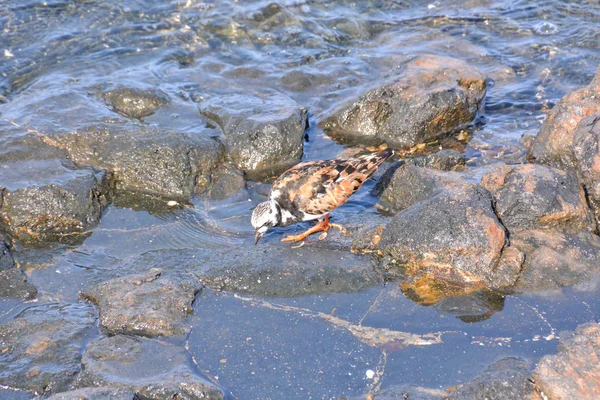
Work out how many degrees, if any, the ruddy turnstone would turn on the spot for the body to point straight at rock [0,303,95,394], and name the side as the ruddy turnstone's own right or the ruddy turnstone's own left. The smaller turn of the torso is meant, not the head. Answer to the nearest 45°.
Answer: approximately 45° to the ruddy turnstone's own left

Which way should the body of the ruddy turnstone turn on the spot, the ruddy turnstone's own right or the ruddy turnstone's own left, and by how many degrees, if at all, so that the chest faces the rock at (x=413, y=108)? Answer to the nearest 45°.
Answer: approximately 135° to the ruddy turnstone's own right

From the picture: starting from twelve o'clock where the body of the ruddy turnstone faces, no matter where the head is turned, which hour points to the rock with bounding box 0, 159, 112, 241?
The rock is roughly at 12 o'clock from the ruddy turnstone.

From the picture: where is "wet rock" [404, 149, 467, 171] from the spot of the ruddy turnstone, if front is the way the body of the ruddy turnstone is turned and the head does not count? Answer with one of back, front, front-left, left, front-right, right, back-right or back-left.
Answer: back-right

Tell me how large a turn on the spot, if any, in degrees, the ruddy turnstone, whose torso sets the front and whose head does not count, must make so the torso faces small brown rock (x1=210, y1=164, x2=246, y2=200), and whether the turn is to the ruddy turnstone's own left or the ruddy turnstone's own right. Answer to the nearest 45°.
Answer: approximately 45° to the ruddy turnstone's own right

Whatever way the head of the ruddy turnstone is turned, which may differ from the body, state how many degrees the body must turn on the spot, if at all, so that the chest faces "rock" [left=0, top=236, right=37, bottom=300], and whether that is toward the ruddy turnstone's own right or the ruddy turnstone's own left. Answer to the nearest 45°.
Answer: approximately 45° to the ruddy turnstone's own left

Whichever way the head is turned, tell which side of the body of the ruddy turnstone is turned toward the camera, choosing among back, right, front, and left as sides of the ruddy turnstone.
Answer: left

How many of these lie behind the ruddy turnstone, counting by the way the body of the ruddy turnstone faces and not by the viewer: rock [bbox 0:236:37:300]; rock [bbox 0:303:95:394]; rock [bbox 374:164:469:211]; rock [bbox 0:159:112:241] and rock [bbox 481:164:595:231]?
2

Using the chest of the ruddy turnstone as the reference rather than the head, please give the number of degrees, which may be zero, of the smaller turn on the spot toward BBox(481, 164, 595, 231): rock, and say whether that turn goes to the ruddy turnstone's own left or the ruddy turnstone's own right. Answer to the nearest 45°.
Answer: approximately 180°

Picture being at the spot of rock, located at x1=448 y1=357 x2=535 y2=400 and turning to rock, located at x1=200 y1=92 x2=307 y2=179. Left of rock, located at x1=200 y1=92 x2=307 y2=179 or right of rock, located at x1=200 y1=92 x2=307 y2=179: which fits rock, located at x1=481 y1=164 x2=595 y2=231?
right

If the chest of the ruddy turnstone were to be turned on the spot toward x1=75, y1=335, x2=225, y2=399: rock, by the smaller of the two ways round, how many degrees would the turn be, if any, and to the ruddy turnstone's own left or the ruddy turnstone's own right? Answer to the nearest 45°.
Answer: approximately 45° to the ruddy turnstone's own left

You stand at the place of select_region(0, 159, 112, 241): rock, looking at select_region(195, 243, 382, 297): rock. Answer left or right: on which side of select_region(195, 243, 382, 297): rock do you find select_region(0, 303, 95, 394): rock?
right

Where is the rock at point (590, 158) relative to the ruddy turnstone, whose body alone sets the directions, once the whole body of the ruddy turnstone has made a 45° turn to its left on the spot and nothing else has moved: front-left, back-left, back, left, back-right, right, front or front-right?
back-left
